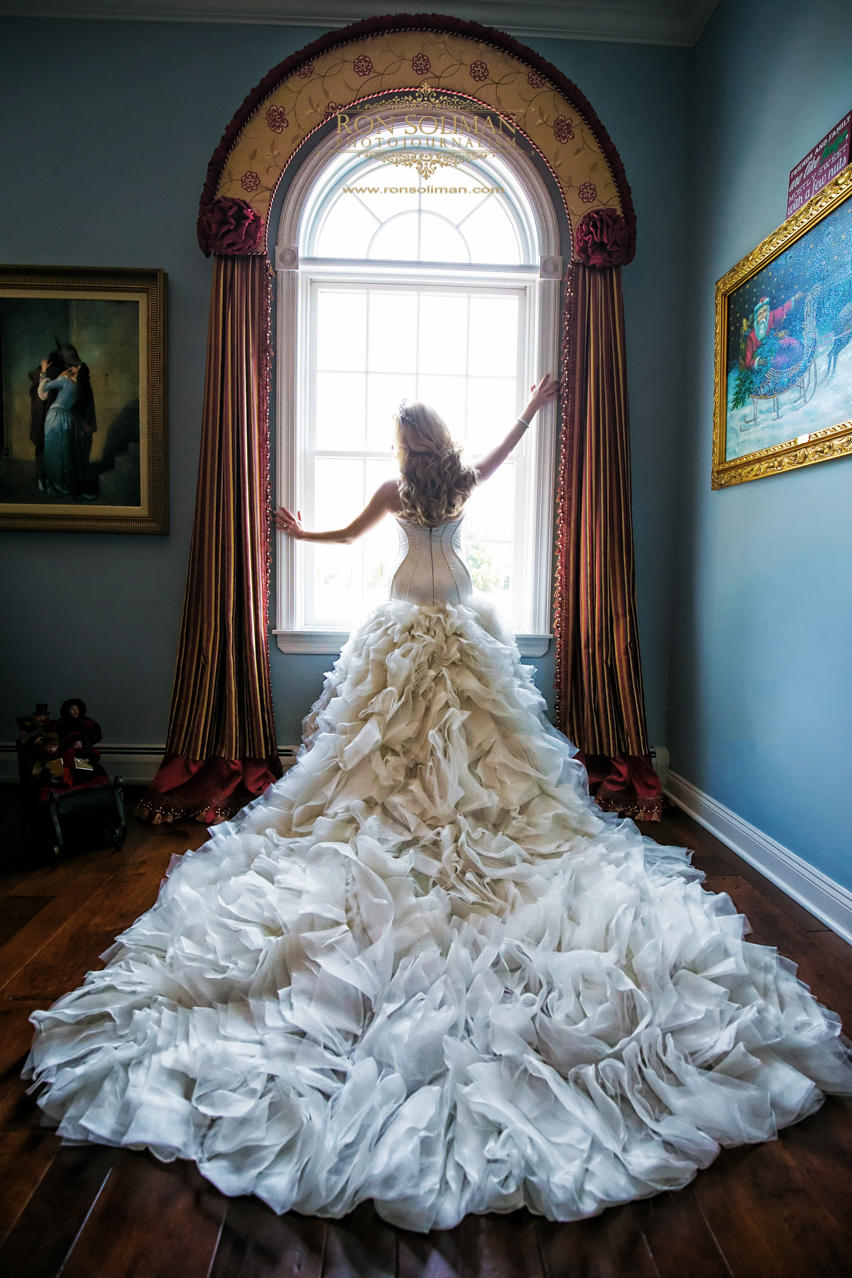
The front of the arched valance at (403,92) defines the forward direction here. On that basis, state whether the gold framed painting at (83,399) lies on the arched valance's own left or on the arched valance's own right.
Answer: on the arched valance's own right

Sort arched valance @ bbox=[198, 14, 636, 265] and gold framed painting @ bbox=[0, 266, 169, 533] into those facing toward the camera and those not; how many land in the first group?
2

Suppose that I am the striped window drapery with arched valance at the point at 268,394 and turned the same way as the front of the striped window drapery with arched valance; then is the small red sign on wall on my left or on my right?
on my left

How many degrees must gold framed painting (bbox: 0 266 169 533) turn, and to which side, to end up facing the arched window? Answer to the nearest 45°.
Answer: approximately 90° to its left

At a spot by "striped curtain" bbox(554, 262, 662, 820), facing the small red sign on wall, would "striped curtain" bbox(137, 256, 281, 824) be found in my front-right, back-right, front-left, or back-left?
back-right

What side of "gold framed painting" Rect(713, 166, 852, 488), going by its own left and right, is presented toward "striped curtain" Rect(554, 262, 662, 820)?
right

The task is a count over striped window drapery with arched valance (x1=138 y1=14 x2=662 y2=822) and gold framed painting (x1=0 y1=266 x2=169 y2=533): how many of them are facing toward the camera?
2

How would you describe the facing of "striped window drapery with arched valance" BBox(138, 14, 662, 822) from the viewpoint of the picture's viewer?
facing the viewer

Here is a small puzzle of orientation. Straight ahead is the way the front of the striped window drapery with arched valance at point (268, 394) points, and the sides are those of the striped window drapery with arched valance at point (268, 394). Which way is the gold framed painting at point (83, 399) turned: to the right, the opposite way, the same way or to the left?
the same way

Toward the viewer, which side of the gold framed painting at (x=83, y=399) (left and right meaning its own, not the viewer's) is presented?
front

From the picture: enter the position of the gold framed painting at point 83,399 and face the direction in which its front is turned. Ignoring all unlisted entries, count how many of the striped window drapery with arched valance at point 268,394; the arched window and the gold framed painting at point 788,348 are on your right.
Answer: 0

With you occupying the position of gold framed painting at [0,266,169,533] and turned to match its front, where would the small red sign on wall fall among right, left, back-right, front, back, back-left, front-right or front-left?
front-left

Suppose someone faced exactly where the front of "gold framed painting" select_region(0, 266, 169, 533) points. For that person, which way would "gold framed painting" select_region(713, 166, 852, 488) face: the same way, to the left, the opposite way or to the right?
to the right

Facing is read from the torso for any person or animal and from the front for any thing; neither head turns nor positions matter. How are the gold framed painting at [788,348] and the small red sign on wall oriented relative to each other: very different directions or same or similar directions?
same or similar directions

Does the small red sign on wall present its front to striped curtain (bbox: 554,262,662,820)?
no

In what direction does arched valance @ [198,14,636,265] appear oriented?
toward the camera

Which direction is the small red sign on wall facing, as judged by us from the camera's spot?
facing the viewer and to the left of the viewer
